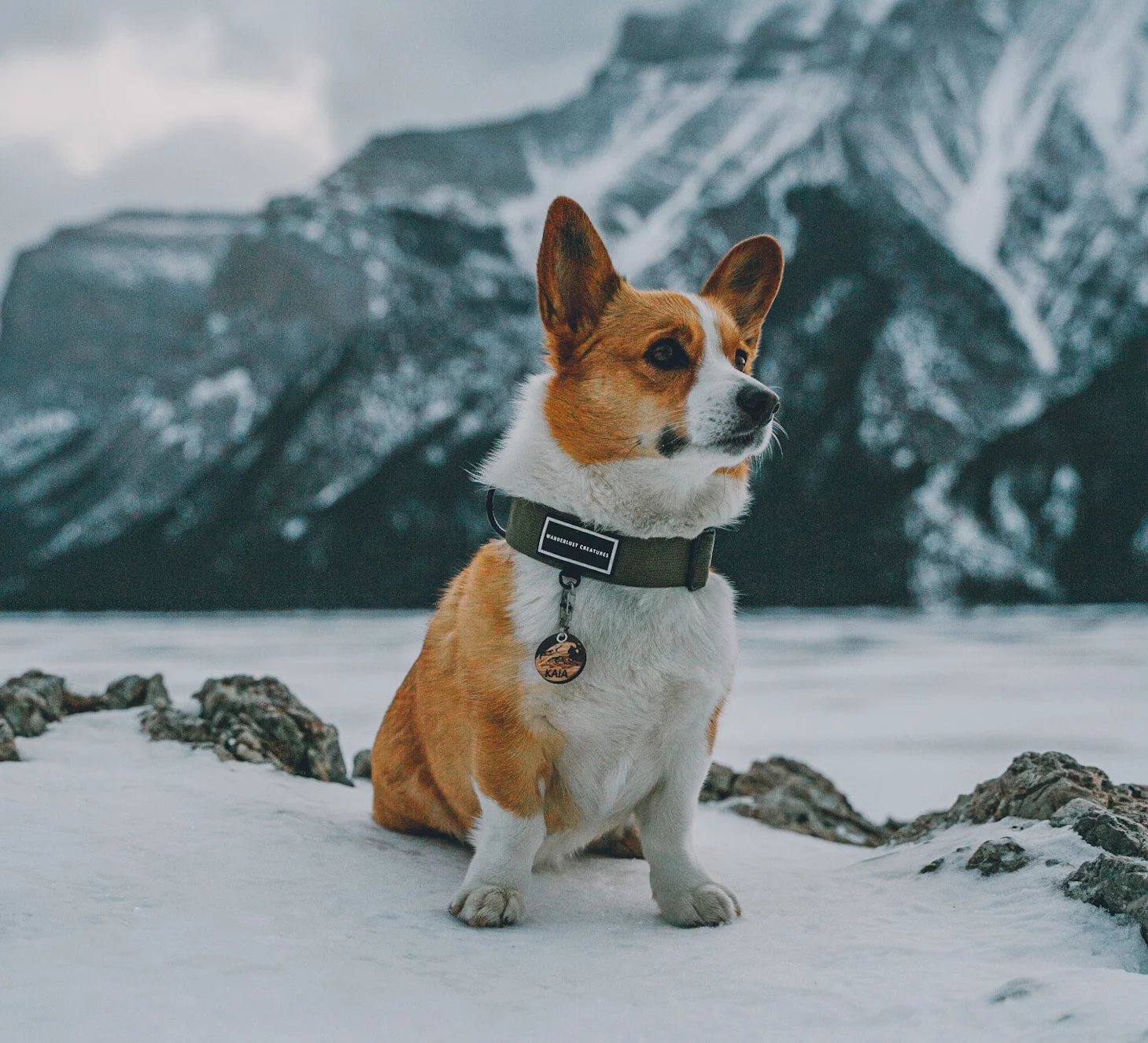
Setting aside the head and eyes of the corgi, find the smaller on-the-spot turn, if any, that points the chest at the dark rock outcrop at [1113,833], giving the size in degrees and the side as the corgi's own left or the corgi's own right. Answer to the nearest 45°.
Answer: approximately 45° to the corgi's own left

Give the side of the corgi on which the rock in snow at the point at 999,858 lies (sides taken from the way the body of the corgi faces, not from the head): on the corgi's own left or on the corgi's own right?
on the corgi's own left

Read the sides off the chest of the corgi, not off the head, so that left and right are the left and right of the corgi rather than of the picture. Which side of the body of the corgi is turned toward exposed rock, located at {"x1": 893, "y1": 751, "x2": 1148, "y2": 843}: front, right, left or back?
left

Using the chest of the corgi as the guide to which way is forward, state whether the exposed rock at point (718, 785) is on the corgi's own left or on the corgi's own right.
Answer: on the corgi's own left

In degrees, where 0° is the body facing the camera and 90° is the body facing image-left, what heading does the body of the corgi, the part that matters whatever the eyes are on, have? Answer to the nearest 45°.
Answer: approximately 315°

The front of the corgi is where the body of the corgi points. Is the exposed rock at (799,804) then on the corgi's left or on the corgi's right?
on the corgi's left
